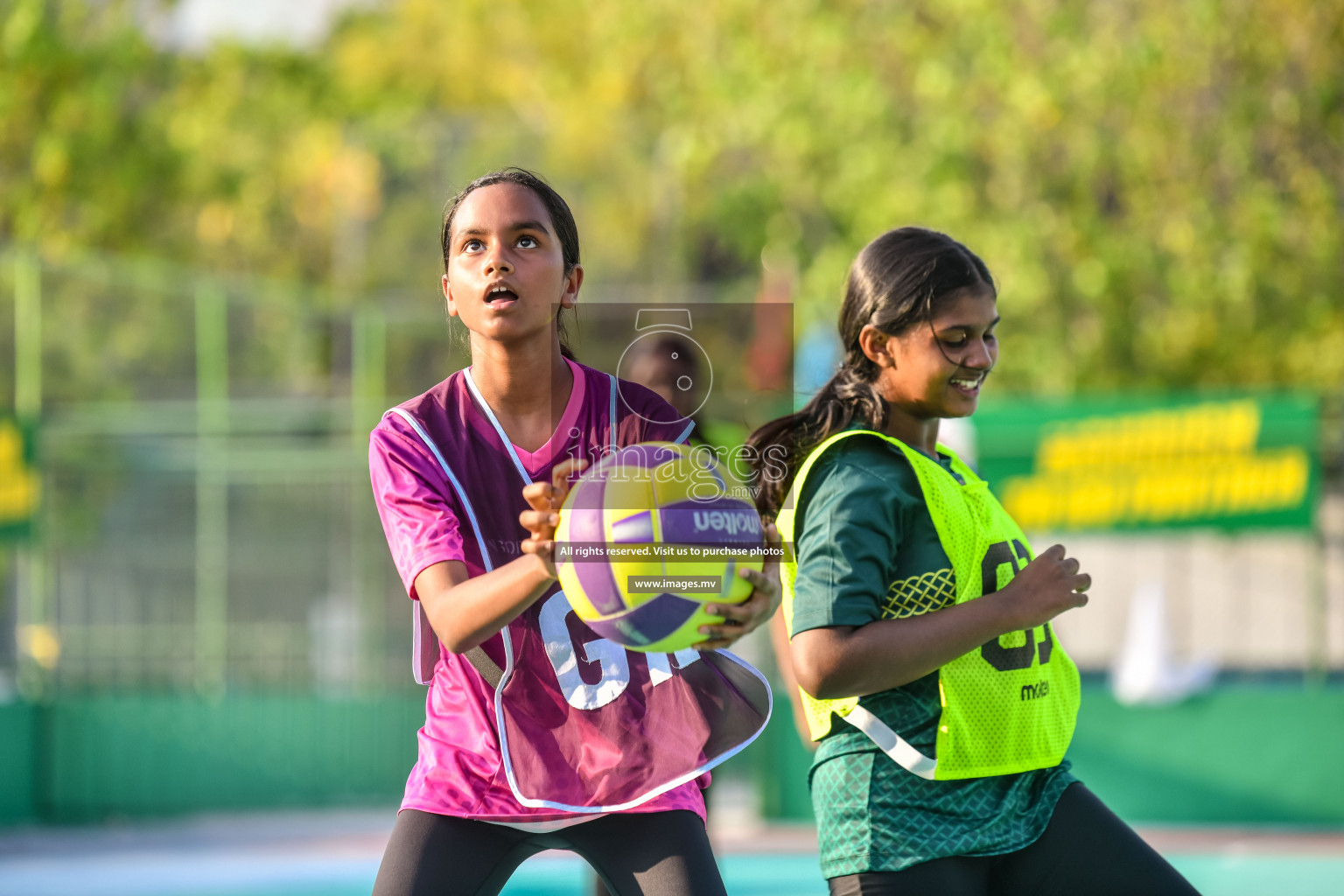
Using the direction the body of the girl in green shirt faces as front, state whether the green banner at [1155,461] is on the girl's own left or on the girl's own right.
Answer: on the girl's own left

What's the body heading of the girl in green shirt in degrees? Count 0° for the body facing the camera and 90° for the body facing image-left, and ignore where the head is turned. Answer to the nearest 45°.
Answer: approximately 315°

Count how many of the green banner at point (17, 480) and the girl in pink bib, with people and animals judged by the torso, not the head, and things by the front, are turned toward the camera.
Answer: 2

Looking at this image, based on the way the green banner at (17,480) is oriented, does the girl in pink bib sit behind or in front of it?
in front

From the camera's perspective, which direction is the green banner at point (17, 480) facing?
toward the camera

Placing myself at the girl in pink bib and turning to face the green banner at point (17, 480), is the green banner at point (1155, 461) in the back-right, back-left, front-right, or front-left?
front-right

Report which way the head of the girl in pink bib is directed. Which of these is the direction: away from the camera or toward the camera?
toward the camera

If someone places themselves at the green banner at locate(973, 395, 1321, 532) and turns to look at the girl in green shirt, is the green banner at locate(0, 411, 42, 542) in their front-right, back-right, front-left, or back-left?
front-right

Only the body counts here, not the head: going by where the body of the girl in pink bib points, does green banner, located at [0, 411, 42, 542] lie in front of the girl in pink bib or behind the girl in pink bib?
behind

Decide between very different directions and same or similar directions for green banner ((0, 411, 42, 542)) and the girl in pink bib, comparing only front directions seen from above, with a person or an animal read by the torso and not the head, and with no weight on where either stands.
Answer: same or similar directions

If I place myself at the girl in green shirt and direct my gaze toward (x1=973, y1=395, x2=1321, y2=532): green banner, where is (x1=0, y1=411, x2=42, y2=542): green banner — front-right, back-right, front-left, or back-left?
front-left

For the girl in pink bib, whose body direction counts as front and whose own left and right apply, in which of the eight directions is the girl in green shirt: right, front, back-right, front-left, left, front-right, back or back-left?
left

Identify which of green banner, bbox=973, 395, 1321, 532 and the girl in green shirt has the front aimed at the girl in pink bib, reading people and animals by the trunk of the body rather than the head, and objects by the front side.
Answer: the green banner

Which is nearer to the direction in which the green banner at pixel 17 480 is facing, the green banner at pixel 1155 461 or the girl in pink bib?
the girl in pink bib

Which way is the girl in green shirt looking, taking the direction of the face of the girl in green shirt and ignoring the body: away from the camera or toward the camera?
toward the camera

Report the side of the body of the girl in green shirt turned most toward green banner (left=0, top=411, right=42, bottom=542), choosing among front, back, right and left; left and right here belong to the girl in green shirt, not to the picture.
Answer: back

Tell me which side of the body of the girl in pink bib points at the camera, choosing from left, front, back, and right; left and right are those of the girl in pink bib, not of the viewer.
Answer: front

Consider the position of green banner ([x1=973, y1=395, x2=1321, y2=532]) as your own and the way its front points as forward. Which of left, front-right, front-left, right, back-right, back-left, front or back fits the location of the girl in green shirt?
front

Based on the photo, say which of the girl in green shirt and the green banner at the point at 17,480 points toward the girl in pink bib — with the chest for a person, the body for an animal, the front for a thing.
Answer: the green banner
